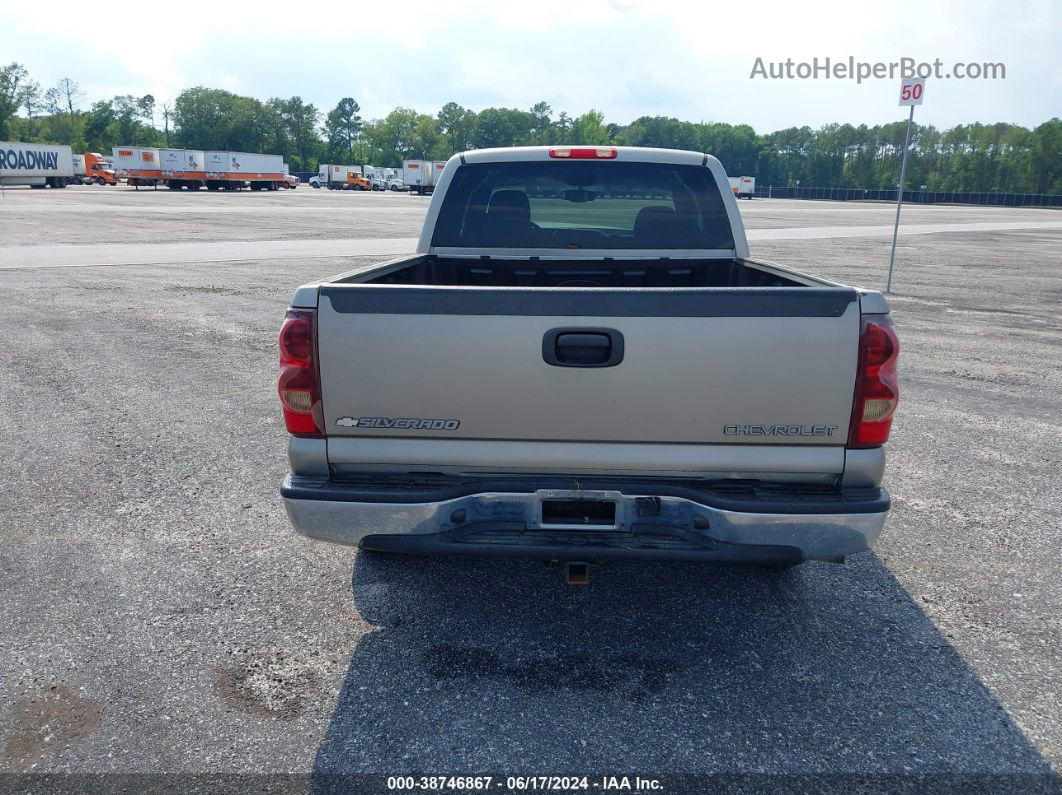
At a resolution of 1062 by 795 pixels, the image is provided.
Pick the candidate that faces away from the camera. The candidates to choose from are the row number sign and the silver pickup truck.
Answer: the silver pickup truck

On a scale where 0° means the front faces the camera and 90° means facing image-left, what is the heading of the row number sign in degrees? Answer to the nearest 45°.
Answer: approximately 0°

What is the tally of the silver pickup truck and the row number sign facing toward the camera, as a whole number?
1

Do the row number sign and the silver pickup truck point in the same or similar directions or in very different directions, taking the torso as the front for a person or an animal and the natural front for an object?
very different directions

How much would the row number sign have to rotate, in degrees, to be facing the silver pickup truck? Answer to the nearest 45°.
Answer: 0° — it already faces it

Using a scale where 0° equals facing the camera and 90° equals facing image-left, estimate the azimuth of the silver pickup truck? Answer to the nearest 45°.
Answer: approximately 180°
